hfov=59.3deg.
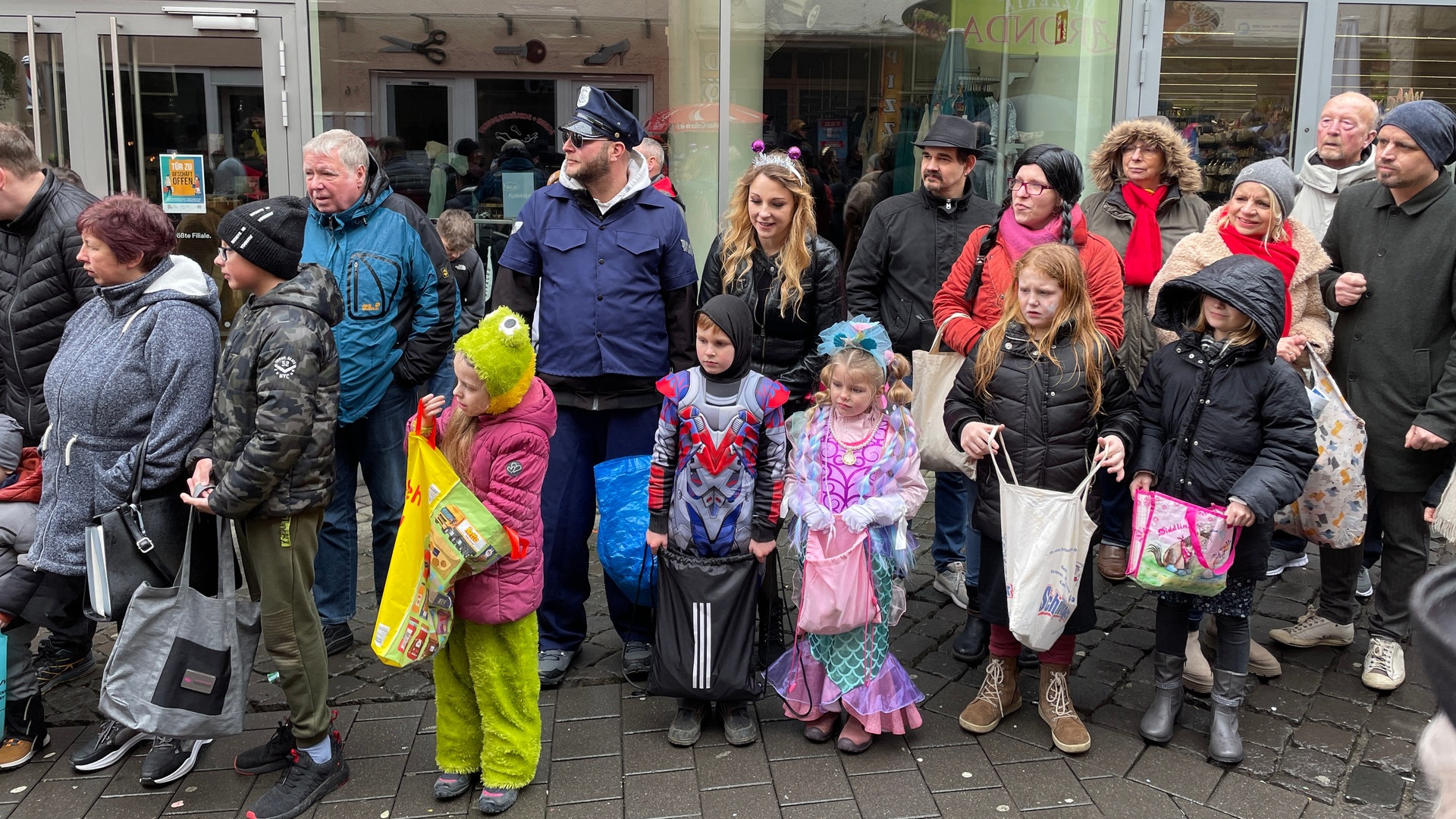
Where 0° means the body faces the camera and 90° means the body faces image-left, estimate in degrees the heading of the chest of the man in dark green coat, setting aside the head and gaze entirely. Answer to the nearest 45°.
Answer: approximately 45°

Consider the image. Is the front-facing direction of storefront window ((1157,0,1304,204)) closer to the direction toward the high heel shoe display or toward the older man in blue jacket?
the older man in blue jacket

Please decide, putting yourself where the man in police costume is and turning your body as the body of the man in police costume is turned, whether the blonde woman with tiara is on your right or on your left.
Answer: on your left

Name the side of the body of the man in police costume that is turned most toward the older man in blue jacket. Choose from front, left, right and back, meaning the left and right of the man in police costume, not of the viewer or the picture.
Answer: right

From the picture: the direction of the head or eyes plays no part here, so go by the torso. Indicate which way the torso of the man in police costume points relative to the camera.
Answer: toward the camera

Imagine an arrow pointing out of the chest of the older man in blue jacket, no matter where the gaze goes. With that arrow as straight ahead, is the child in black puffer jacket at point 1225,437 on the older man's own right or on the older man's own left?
on the older man's own left

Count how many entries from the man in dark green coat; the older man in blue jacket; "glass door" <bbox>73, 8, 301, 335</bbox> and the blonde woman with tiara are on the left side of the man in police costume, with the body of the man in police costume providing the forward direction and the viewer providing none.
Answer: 2

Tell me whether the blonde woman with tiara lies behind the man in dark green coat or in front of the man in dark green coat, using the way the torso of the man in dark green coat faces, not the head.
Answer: in front

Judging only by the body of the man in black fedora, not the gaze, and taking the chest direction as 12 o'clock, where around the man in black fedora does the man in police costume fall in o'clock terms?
The man in police costume is roughly at 2 o'clock from the man in black fedora.

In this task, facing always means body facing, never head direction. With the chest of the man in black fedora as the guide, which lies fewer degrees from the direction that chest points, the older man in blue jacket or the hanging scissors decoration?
the older man in blue jacket

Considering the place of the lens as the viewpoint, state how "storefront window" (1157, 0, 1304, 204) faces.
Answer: facing the viewer

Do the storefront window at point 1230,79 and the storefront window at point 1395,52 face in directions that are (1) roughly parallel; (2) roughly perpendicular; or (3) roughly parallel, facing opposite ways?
roughly parallel
